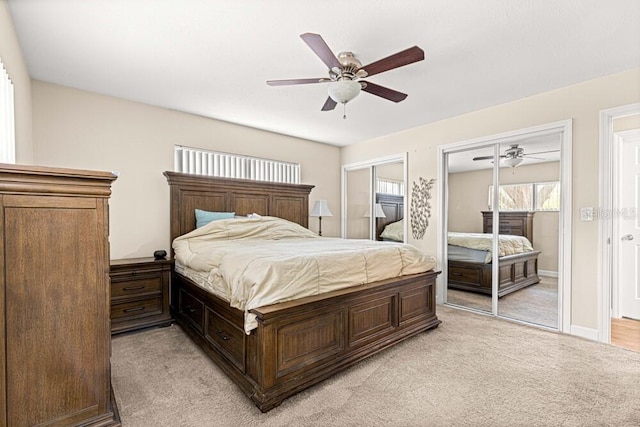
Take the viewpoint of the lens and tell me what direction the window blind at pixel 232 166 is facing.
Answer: facing the viewer and to the right of the viewer

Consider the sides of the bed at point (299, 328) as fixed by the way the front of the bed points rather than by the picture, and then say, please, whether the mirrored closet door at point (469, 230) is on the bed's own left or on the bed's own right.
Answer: on the bed's own left

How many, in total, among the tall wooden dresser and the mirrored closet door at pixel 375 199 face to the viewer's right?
1

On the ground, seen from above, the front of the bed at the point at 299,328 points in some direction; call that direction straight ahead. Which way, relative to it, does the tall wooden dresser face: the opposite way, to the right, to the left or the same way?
to the left

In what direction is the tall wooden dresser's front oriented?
to the viewer's right

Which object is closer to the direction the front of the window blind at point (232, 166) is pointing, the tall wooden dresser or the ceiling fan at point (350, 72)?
the ceiling fan

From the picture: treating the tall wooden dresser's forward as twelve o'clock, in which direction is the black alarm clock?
The black alarm clock is roughly at 10 o'clock from the tall wooden dresser.

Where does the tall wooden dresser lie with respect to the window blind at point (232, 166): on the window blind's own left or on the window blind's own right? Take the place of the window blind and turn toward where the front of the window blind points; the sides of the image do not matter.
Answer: on the window blind's own right

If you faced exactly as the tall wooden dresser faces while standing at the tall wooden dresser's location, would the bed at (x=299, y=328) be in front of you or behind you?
in front

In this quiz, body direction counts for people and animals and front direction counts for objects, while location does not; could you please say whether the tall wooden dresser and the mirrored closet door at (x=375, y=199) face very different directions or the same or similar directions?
very different directions

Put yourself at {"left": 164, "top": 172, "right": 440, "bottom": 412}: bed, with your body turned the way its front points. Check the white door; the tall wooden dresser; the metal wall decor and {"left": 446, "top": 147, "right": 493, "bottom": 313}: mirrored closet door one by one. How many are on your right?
1

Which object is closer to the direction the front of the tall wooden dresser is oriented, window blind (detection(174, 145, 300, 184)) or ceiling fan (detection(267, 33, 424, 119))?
the ceiling fan

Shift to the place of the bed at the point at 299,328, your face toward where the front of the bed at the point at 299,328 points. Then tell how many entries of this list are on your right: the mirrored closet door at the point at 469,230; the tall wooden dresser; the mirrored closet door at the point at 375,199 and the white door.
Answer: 1
